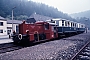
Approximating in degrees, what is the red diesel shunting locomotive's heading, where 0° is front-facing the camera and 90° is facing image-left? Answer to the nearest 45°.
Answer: approximately 45°
